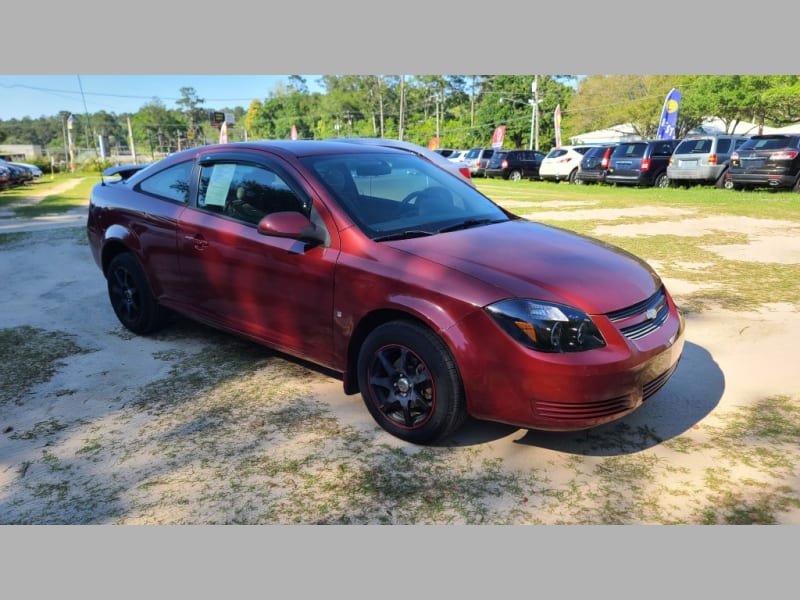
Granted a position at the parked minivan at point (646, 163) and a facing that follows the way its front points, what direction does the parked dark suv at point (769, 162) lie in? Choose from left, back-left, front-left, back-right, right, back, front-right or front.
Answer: right

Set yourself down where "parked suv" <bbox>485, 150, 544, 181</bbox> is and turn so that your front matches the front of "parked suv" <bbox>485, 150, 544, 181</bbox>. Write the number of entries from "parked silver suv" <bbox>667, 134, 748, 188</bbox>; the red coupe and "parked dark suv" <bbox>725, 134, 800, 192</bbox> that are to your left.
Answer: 0

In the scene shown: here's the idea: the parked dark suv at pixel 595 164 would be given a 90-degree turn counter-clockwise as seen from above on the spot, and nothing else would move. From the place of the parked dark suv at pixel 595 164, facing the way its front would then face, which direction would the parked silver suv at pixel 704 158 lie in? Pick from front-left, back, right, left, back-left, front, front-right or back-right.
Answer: back

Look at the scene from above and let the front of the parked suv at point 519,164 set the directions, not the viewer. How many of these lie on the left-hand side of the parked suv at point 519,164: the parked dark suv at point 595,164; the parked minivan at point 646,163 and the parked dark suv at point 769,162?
0

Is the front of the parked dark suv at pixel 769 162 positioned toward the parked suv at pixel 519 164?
no

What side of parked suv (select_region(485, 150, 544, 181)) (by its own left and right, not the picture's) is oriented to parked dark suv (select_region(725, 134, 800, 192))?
right

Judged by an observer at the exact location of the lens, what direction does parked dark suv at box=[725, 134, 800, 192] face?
facing away from the viewer and to the right of the viewer

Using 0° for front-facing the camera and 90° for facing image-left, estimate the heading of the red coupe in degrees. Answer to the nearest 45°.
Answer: approximately 315°

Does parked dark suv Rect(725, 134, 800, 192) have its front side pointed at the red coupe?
no

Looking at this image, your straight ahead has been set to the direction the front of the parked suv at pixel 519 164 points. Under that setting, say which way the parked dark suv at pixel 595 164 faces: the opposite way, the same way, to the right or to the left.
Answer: the same way

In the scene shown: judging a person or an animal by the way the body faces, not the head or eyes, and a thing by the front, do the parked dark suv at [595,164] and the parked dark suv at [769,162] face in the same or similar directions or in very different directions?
same or similar directions

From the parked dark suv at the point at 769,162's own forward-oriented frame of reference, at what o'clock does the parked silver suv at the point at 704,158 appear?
The parked silver suv is roughly at 9 o'clock from the parked dark suv.

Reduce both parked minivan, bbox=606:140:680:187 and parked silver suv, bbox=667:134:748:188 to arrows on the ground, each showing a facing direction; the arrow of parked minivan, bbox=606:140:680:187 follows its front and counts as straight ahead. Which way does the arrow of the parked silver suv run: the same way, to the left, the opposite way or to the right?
the same way

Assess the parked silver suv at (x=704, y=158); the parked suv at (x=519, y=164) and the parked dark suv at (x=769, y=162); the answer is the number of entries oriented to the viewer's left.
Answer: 0

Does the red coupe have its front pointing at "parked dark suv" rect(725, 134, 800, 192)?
no

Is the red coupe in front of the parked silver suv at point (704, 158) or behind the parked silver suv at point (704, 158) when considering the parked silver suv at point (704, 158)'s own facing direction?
behind

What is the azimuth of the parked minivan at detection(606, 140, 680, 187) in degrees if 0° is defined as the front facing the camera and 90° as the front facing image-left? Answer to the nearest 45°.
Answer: approximately 225°

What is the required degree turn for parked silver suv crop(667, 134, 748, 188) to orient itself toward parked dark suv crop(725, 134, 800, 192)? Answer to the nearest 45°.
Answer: approximately 90° to its right

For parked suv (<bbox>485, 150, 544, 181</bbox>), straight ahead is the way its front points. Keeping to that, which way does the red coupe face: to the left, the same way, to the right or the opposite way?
to the right

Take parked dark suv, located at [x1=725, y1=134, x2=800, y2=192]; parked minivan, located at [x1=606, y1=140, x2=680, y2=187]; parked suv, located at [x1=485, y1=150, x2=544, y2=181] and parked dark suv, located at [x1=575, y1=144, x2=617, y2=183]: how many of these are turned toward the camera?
0

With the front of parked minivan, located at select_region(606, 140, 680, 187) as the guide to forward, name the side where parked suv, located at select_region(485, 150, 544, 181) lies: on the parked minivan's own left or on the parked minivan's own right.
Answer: on the parked minivan's own left

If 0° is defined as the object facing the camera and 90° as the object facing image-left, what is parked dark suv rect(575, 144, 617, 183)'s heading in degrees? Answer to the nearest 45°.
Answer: approximately 225°
